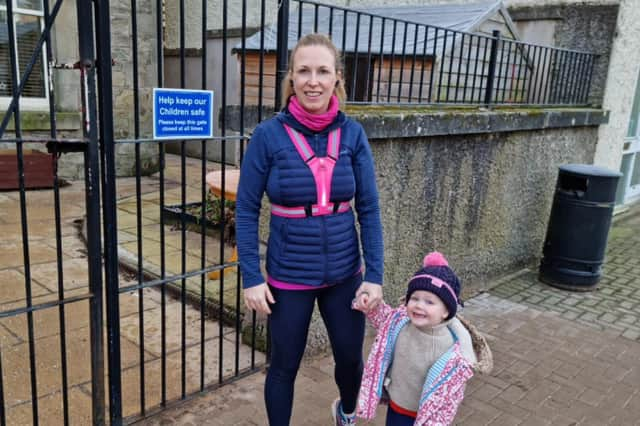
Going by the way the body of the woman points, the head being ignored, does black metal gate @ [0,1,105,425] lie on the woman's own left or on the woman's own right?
on the woman's own right

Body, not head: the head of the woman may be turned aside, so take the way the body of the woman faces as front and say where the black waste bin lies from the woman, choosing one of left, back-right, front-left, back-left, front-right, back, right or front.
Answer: back-left

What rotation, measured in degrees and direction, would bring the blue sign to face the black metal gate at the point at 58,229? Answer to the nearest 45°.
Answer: approximately 45° to its right

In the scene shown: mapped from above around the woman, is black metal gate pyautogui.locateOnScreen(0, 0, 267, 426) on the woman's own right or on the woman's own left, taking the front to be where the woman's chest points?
on the woman's own right

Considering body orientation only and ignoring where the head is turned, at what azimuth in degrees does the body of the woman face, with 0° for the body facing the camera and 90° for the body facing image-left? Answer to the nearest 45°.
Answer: approximately 0°

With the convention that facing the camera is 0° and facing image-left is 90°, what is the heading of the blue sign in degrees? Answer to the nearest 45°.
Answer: approximately 0°

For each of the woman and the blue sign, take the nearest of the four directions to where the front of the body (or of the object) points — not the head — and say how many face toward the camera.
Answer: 2

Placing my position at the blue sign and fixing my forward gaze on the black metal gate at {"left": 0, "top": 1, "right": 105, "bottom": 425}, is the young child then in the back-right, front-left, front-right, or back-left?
back-left

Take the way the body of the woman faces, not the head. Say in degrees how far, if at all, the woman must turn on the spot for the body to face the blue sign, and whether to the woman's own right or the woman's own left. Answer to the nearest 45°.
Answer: approximately 135° to the woman's own right

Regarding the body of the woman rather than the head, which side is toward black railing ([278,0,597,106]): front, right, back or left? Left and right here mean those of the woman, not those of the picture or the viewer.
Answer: back

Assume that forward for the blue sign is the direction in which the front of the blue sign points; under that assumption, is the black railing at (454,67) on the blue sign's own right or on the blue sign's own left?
on the blue sign's own left

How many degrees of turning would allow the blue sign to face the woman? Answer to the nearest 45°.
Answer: approximately 45° to its left
